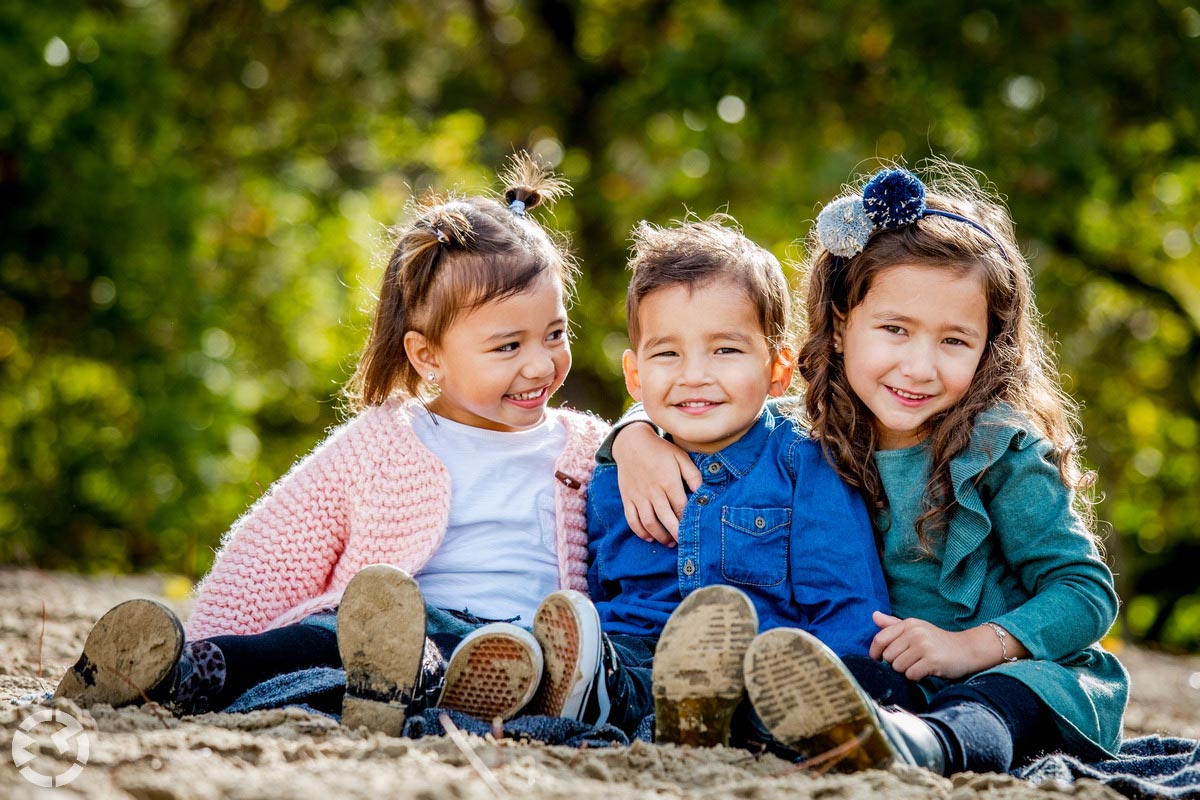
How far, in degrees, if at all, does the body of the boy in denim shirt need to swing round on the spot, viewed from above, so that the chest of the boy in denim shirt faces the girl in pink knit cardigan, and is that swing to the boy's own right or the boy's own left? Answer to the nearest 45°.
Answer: approximately 90° to the boy's own right

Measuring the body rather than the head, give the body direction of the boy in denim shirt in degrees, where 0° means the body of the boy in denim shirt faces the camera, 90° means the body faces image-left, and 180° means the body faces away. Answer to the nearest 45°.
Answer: approximately 0°
